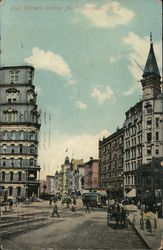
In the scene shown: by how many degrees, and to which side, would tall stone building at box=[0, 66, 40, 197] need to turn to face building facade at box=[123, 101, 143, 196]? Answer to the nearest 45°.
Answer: approximately 90° to its left
